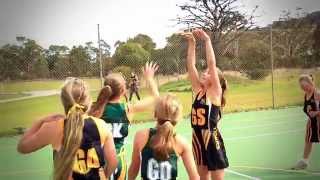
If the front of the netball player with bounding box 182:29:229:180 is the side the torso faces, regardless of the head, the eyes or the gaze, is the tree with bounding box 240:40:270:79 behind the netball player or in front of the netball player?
behind

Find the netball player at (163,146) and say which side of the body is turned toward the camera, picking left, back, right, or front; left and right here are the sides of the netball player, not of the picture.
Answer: back

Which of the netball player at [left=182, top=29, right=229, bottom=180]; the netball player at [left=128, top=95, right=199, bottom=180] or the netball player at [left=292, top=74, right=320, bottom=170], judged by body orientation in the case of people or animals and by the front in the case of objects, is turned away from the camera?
the netball player at [left=128, top=95, right=199, bottom=180]

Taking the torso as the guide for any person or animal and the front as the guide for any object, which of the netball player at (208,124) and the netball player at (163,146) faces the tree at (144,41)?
the netball player at (163,146)

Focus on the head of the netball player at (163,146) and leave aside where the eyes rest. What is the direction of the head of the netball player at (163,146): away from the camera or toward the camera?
away from the camera

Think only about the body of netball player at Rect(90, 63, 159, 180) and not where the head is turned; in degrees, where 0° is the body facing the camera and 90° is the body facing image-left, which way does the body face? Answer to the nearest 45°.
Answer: approximately 225°

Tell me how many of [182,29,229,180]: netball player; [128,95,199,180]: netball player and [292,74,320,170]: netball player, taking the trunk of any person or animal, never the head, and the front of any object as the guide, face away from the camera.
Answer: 1

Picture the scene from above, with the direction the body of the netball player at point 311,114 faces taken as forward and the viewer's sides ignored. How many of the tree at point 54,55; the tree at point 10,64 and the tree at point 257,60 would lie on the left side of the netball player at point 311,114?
0

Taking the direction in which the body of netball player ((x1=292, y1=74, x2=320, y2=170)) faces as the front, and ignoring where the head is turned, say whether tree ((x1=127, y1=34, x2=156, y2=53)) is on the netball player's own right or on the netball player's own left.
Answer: on the netball player's own right

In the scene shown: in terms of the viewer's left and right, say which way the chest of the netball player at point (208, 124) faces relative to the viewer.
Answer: facing the viewer and to the left of the viewer

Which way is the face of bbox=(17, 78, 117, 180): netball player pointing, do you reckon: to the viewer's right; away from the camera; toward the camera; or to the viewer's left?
away from the camera

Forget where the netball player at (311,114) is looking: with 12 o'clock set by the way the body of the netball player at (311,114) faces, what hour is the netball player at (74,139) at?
the netball player at (74,139) is roughly at 11 o'clock from the netball player at (311,114).

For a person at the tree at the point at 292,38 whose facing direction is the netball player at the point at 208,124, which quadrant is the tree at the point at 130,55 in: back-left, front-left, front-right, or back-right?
front-right

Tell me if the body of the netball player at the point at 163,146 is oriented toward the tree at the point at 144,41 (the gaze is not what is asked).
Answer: yes

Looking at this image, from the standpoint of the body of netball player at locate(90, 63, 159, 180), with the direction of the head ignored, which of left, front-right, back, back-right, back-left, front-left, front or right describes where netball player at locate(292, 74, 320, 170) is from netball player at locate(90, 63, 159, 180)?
front

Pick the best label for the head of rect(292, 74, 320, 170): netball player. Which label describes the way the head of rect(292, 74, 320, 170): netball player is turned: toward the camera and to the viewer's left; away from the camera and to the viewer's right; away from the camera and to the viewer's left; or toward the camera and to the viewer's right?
toward the camera and to the viewer's left

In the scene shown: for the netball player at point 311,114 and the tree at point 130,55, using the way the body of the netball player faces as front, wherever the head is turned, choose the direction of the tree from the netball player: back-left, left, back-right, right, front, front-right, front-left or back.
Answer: right
